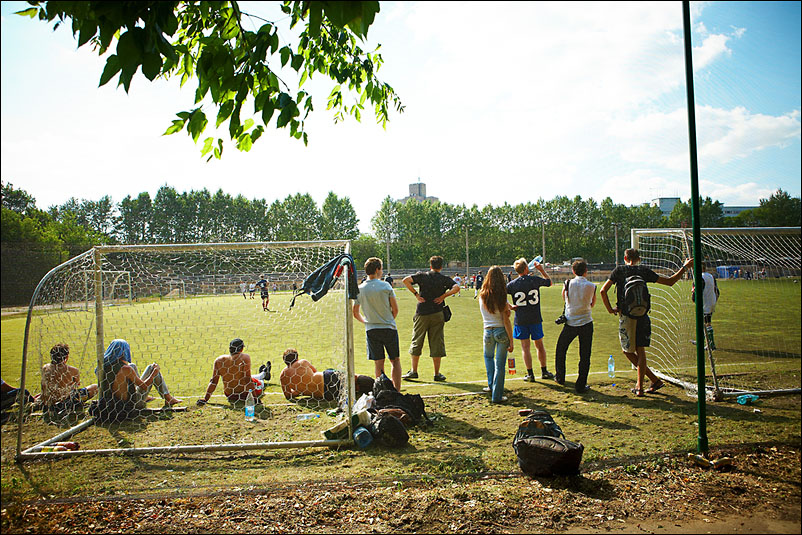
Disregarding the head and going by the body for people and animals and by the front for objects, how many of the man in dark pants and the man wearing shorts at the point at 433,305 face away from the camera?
2

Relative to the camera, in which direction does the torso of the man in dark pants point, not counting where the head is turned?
away from the camera

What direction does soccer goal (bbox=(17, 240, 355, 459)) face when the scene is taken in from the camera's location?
facing away from the viewer

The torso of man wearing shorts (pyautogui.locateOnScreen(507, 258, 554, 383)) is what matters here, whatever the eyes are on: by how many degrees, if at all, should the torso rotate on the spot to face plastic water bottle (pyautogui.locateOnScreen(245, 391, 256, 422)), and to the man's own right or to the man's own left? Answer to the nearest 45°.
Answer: approximately 135° to the man's own left

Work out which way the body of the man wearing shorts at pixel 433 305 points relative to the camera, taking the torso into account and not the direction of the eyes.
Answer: away from the camera

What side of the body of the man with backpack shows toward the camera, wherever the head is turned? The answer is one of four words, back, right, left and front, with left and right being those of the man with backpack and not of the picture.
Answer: back

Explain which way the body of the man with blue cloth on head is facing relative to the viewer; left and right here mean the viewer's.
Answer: facing away from the viewer and to the right of the viewer

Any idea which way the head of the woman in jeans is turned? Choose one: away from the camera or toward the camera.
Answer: away from the camera

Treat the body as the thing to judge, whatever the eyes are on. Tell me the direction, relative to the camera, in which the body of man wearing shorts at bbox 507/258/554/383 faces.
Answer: away from the camera

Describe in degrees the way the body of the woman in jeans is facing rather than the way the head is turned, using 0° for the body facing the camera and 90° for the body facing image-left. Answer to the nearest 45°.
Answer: approximately 180°

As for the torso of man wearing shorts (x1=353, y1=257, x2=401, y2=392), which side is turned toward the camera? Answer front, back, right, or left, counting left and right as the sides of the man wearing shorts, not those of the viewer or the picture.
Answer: back

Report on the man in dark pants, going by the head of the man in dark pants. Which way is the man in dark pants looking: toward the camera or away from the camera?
away from the camera
